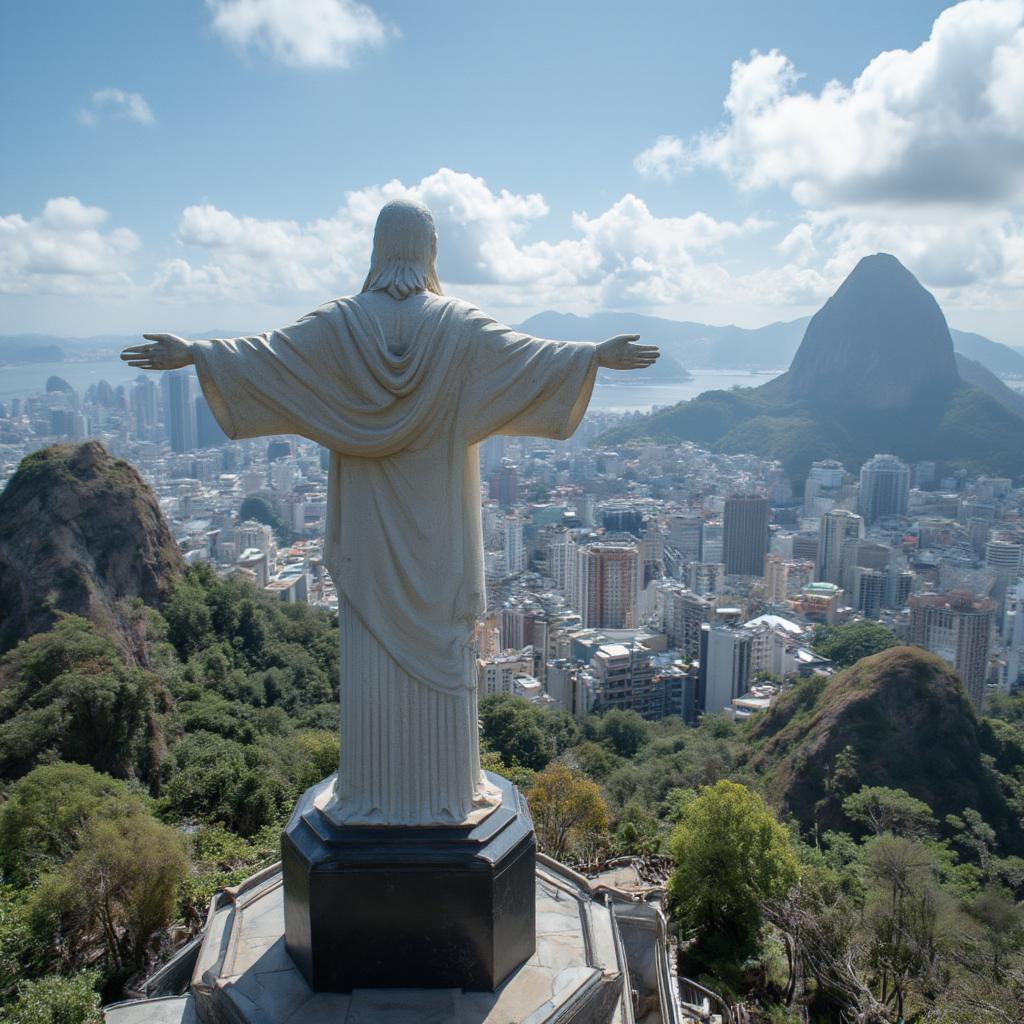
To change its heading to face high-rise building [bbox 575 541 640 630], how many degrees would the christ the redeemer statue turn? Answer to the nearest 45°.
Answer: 0° — it already faces it

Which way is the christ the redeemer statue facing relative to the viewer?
away from the camera
